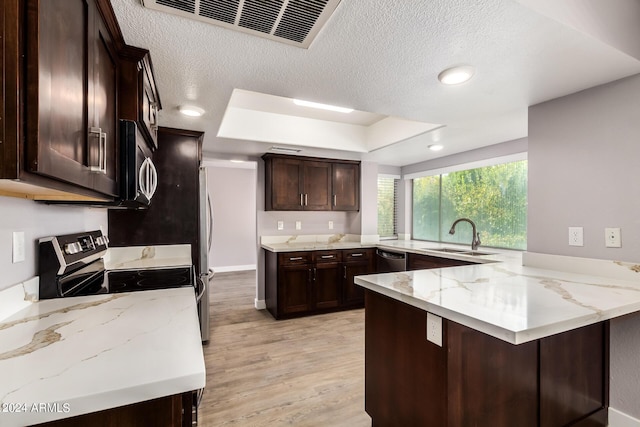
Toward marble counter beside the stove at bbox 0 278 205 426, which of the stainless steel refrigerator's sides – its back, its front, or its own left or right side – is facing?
right

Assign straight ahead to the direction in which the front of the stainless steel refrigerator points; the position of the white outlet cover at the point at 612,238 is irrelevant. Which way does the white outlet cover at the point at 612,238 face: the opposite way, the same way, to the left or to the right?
the opposite way

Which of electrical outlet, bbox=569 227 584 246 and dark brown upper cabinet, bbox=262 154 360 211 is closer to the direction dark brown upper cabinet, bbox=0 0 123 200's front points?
the electrical outlet

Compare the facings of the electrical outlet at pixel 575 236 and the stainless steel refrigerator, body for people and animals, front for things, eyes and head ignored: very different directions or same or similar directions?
very different directions

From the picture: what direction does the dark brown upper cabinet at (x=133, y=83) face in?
to the viewer's right

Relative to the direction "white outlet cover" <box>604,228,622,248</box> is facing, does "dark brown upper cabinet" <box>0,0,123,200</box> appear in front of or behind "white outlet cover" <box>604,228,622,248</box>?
in front

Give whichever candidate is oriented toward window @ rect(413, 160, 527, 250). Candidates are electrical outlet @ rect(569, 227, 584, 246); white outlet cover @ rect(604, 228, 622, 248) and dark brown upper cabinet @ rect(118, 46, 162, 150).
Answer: the dark brown upper cabinet

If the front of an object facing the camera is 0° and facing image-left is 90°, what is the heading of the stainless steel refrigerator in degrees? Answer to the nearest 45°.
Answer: approximately 270°

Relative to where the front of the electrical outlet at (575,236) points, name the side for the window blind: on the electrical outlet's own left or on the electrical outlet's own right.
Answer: on the electrical outlet's own right

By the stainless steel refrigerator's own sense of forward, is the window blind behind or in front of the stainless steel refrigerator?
in front

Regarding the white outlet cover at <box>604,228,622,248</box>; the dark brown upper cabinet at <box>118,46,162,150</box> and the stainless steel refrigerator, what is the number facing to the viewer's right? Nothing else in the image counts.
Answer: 2

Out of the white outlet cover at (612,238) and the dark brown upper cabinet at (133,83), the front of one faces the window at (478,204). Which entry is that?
the dark brown upper cabinet

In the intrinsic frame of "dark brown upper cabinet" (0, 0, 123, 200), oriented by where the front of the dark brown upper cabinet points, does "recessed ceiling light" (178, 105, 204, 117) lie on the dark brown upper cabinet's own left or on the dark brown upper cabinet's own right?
on the dark brown upper cabinet's own left
